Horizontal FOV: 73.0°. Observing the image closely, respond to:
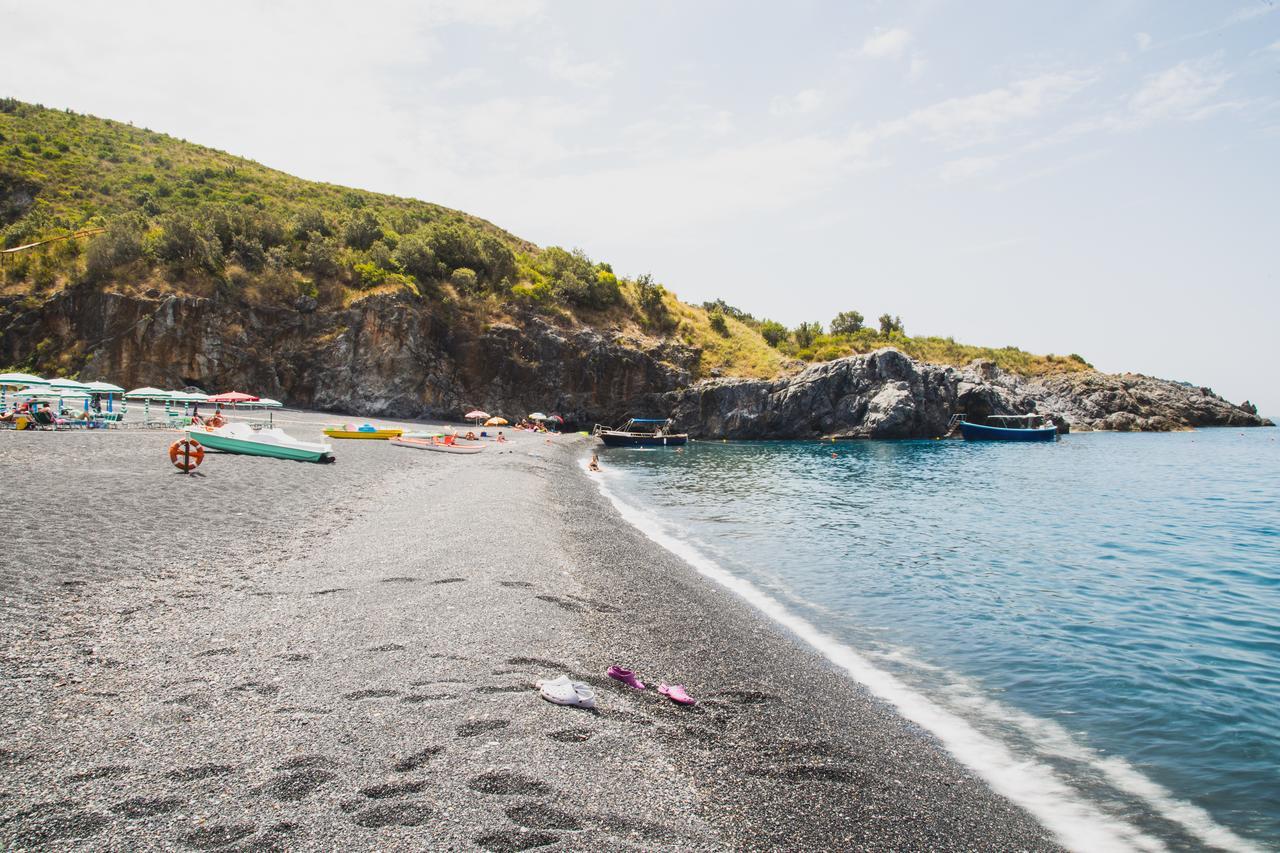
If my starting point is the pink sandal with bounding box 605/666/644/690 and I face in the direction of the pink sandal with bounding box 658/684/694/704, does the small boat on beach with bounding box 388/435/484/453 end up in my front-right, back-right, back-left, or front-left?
back-left

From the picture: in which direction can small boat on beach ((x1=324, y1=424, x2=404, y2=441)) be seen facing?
to the viewer's right

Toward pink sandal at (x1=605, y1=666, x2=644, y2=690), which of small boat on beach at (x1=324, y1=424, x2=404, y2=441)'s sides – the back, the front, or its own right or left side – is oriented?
right
